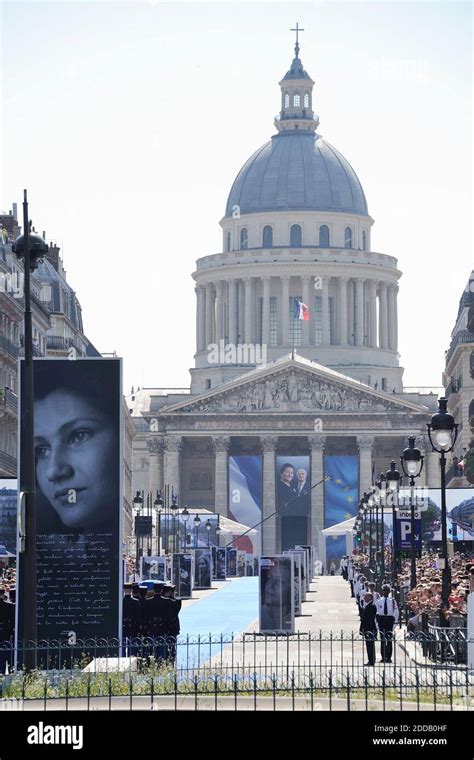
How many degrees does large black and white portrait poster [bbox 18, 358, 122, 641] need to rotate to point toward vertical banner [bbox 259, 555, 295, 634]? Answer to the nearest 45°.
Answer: approximately 180°

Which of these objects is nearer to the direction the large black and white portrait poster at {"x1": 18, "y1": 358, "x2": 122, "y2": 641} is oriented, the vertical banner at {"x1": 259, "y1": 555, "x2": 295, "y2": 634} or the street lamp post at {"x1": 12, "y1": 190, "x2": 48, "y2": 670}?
the street lamp post

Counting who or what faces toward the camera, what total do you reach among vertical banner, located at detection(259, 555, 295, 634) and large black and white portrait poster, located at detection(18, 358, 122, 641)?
2

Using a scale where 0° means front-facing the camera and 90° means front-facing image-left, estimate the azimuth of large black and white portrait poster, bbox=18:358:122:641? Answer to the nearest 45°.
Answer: approximately 0°

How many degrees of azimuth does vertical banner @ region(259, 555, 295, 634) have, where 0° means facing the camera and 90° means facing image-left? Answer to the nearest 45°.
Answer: approximately 0°

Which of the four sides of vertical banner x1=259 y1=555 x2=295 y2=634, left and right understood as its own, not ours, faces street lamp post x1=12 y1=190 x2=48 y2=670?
front

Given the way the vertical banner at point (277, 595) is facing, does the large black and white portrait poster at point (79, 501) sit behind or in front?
in front
